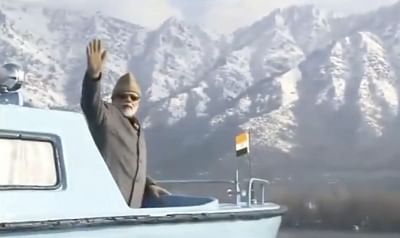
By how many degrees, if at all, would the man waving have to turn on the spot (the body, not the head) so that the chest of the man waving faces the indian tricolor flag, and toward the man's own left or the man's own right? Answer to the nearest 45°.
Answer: approximately 90° to the man's own left

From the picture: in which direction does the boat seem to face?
to the viewer's right

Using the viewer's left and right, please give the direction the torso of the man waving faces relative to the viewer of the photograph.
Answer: facing the viewer and to the right of the viewer
